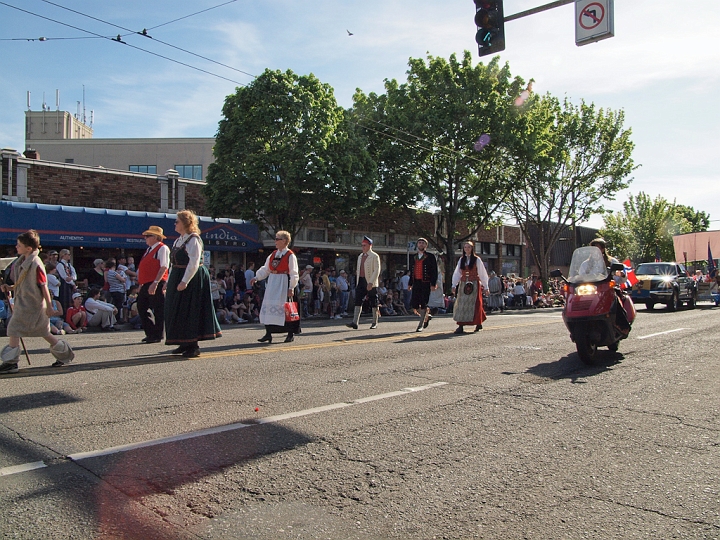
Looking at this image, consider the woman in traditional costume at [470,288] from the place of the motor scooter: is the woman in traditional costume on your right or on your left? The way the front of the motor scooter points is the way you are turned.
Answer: on your right

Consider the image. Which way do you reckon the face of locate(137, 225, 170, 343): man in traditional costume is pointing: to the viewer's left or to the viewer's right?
to the viewer's left

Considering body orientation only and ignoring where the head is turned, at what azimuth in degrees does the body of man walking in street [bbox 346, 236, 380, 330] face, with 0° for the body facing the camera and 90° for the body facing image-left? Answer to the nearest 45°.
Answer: approximately 45°

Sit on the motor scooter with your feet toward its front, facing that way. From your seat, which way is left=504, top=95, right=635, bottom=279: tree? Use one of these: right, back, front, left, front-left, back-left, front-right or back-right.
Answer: back-right

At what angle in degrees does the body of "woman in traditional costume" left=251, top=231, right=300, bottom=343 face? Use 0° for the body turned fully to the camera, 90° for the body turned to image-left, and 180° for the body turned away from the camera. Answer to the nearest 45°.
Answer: approximately 45°

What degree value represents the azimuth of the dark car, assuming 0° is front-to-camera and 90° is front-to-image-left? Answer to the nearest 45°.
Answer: approximately 45°

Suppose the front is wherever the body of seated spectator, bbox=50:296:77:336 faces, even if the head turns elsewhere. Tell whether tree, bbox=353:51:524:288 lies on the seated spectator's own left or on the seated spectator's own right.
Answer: on the seated spectator's own left

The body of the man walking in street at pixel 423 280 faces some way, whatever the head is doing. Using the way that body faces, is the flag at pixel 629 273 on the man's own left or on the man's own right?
on the man's own left

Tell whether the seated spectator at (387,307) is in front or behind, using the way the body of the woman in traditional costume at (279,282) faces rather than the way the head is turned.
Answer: behind

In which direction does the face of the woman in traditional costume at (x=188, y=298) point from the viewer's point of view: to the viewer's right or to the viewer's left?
to the viewer's left

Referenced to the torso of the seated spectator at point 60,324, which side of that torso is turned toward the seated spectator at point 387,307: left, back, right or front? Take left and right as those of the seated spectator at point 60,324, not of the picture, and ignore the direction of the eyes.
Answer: left

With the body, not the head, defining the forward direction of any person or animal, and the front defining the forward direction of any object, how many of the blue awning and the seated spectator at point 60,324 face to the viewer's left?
0

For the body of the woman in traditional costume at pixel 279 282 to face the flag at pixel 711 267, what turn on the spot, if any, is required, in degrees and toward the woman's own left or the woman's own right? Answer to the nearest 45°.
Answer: approximately 180°

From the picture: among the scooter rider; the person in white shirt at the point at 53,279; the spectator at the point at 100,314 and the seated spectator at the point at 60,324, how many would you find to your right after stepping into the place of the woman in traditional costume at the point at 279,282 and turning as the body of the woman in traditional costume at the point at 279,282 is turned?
3

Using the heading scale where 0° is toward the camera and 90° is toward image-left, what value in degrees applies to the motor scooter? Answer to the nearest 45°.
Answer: approximately 45°

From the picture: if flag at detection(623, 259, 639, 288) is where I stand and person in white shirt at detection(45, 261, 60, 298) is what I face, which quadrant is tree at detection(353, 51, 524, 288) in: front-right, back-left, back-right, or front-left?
front-right

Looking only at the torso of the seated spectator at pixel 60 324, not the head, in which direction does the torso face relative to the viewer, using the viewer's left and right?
facing the viewer and to the right of the viewer
